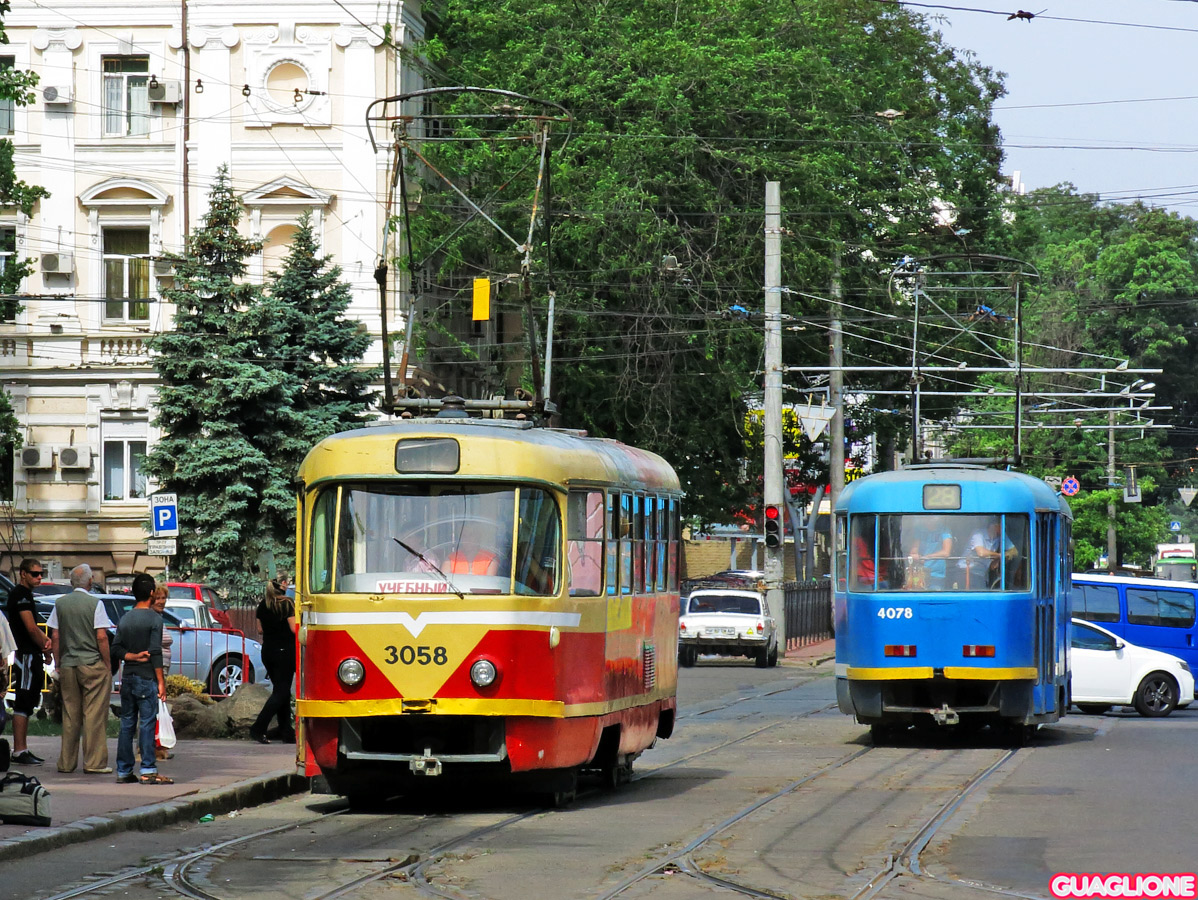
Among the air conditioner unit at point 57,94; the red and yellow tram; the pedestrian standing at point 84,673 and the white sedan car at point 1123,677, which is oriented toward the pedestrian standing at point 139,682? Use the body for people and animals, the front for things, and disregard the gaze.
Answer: the air conditioner unit

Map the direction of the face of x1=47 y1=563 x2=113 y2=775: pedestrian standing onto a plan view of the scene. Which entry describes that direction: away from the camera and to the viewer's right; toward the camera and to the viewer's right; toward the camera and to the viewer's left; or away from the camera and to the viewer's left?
away from the camera and to the viewer's right

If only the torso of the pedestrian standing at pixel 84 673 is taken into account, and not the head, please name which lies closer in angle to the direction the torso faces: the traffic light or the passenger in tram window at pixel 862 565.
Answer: the traffic light

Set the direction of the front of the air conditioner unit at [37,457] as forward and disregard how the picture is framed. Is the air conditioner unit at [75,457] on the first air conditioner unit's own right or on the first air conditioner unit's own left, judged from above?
on the first air conditioner unit's own left

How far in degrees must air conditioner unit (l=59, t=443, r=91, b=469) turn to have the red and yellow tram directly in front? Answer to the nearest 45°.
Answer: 0° — it already faces it

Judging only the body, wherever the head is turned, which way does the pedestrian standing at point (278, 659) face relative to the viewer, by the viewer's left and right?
facing away from the viewer and to the right of the viewer

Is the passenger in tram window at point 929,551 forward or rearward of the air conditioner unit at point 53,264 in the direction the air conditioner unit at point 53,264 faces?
forward

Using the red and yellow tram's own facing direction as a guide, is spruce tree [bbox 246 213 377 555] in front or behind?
behind

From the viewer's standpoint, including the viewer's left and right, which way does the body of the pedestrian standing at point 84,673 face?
facing away from the viewer

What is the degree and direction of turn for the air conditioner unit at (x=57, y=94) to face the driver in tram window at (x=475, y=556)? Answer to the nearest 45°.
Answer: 0° — it already faces them

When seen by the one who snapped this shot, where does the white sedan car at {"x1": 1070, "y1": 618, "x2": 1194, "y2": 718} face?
facing to the right of the viewer

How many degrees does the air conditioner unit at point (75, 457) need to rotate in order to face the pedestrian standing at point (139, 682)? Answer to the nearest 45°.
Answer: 0° — it already faces them

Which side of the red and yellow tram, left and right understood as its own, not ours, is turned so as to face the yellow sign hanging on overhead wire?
back

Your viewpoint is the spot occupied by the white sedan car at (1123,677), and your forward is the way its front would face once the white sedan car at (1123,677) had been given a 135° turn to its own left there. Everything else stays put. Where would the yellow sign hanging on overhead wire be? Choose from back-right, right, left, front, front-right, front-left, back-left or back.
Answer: left
